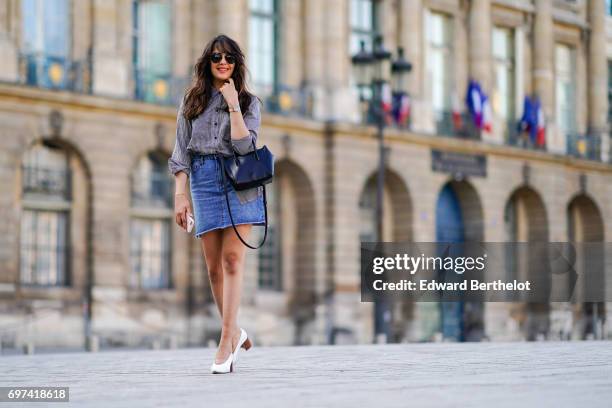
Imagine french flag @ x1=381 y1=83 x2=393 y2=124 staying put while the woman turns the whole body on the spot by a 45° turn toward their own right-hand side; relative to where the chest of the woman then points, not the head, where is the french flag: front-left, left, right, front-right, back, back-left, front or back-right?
back-right

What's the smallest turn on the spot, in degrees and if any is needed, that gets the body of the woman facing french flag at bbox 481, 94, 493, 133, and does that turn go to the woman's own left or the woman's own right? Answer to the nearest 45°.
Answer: approximately 180°

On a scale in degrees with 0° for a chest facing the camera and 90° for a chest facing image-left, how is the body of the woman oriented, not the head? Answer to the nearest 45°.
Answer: approximately 0°

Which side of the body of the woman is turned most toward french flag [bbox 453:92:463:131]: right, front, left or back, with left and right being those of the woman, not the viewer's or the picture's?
back

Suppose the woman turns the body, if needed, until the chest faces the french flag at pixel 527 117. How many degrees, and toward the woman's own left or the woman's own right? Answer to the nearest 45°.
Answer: approximately 180°

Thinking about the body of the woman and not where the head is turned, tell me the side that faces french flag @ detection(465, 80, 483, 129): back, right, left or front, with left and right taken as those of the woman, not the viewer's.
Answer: back

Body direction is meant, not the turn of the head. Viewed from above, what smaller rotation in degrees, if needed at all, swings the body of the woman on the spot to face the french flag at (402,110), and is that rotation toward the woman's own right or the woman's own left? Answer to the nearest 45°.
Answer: approximately 180°

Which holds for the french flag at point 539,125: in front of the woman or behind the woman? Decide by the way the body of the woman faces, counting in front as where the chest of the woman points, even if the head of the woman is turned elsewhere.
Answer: behind

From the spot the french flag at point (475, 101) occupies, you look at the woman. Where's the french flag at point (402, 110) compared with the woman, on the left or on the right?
right
